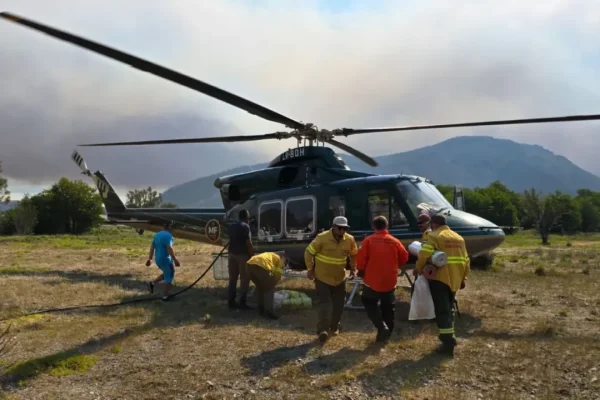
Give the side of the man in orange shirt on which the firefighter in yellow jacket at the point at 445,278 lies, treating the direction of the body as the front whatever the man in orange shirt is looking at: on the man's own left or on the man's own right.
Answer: on the man's own right

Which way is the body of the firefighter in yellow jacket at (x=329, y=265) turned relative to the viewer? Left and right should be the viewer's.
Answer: facing the viewer and to the right of the viewer

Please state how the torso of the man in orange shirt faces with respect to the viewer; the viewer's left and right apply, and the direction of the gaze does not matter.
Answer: facing away from the viewer

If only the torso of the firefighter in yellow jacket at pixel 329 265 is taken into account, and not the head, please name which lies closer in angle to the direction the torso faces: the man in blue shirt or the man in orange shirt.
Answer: the man in orange shirt

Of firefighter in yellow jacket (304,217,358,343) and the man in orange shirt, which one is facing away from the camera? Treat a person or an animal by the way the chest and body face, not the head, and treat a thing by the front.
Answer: the man in orange shirt

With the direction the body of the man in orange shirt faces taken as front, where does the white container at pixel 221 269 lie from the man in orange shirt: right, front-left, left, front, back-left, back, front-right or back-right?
front-left

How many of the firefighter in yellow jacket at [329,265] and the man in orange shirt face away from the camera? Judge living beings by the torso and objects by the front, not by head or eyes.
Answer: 1

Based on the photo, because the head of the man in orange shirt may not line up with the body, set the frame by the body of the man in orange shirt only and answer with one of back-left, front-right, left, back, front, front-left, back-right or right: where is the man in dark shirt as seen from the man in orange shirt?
front-left
